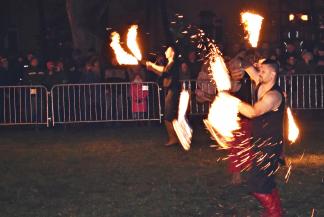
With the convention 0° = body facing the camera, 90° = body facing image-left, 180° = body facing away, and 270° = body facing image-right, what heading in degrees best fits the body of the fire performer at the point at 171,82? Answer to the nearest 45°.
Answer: approximately 90°

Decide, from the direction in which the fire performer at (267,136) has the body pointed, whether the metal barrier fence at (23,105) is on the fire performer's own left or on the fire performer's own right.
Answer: on the fire performer's own right

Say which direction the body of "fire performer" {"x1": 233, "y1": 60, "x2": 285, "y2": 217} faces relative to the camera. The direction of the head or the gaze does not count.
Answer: to the viewer's left

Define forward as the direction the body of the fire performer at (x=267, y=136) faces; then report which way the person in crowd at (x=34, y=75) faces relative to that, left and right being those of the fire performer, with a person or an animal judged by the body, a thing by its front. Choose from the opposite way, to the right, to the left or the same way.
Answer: to the left

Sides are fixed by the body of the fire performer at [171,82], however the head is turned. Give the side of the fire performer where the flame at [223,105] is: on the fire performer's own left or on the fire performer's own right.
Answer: on the fire performer's own left

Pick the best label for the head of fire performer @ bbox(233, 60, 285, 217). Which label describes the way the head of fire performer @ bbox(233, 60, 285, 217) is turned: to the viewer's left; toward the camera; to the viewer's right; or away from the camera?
to the viewer's left
